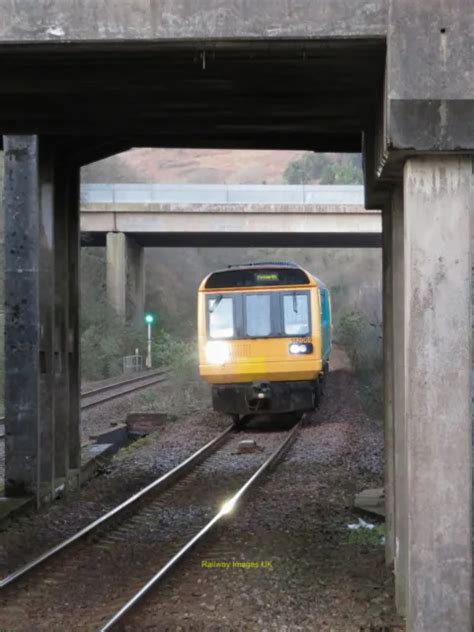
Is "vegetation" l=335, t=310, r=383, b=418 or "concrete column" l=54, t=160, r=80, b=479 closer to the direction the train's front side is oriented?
the concrete column

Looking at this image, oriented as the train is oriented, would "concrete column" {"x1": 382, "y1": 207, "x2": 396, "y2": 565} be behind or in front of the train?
in front

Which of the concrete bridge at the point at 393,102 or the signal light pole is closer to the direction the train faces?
the concrete bridge

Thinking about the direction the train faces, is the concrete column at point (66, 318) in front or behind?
in front

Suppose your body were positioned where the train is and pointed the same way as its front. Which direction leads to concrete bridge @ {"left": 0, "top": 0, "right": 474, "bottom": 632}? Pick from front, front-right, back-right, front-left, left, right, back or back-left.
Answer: front

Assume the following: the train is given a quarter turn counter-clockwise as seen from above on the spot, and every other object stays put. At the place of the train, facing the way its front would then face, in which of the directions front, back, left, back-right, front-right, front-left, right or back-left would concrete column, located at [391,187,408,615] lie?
right

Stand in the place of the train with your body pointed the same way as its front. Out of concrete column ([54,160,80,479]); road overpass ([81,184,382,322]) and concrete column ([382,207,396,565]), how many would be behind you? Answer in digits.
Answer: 1

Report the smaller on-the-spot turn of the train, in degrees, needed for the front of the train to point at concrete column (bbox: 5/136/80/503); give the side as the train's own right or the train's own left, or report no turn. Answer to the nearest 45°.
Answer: approximately 45° to the train's own right

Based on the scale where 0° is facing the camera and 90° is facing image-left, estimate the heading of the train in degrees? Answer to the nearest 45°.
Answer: approximately 0°

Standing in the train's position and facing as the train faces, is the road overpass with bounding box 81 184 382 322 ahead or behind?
behind

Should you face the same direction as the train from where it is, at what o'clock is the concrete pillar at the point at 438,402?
The concrete pillar is roughly at 12 o'clock from the train.

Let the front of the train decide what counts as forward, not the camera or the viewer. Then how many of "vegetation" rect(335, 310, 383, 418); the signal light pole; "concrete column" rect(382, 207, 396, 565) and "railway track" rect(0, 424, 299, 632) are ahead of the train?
2
